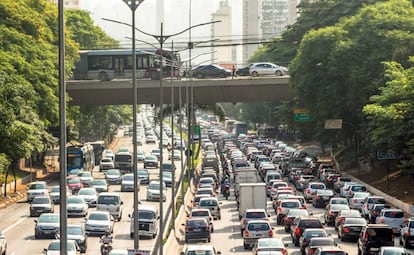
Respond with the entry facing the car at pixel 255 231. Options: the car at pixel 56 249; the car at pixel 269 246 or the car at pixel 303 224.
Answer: the car at pixel 269 246

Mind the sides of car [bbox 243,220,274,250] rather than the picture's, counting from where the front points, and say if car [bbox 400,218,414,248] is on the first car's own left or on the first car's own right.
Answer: on the first car's own right

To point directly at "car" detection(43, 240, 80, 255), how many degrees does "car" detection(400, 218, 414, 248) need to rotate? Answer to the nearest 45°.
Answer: approximately 90° to its left

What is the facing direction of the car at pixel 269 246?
away from the camera

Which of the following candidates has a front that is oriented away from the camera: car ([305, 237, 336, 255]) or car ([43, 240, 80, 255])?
car ([305, 237, 336, 255])

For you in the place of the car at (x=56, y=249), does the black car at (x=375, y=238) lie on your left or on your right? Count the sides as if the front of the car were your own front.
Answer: on your left

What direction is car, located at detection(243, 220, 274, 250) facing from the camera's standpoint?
away from the camera

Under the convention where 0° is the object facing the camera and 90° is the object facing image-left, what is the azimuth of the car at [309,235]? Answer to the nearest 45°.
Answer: approximately 180°

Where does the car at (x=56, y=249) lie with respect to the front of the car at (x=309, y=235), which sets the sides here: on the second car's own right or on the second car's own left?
on the second car's own left

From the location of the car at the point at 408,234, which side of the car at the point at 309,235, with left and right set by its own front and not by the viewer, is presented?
right

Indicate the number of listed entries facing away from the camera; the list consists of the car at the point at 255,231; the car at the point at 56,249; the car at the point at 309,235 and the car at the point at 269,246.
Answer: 3

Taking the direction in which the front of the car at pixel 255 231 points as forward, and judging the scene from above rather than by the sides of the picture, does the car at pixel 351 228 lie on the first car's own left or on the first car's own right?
on the first car's own right

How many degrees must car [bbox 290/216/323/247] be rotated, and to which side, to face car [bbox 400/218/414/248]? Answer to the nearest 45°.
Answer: approximately 90° to its right

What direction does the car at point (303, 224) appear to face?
away from the camera

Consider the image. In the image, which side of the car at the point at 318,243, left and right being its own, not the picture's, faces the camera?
back
